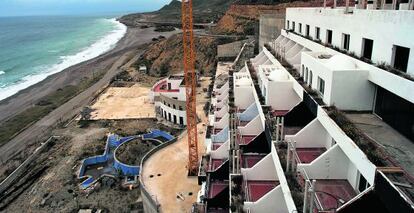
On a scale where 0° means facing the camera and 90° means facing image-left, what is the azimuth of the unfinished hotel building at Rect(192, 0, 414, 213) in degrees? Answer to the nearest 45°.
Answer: approximately 90°

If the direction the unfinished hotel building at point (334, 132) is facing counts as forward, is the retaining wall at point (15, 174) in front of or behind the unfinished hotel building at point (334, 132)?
in front
